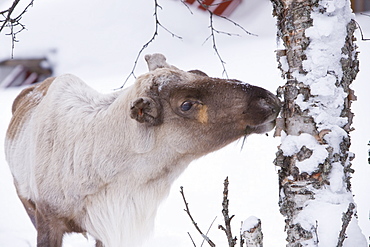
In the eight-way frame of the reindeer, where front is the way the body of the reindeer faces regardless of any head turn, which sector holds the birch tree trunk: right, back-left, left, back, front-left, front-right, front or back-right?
front

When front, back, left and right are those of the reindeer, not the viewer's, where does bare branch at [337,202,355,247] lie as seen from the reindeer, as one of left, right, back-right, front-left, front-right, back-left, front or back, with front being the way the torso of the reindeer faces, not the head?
front

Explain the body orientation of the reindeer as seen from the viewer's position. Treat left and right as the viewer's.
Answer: facing the viewer and to the right of the viewer
